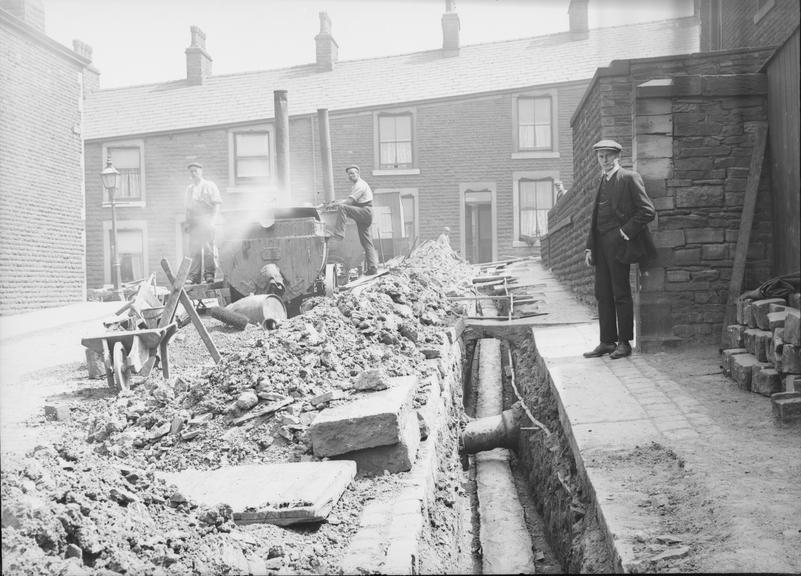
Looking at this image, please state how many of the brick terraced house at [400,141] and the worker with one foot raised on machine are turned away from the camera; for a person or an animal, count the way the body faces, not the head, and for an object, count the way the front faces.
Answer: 0

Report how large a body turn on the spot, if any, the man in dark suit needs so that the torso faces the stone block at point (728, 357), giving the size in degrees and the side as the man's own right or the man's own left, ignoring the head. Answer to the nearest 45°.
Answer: approximately 90° to the man's own left

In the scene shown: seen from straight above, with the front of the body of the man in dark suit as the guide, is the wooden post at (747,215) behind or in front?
behind

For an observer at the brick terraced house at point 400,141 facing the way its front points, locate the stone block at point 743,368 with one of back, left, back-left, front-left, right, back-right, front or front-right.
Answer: front

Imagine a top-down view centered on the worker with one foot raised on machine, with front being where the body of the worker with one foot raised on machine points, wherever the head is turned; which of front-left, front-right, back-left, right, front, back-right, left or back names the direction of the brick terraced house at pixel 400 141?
back-right

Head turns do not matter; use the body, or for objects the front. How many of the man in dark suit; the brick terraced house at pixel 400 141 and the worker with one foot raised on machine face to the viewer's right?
0

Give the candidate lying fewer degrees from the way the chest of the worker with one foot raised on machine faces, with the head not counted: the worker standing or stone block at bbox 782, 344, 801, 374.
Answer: the worker standing

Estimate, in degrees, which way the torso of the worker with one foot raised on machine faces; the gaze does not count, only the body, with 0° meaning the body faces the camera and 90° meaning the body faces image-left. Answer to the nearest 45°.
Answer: approximately 45°

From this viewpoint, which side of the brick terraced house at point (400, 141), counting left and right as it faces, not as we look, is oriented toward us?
front

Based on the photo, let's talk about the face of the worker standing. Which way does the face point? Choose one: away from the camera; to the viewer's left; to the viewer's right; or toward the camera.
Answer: toward the camera

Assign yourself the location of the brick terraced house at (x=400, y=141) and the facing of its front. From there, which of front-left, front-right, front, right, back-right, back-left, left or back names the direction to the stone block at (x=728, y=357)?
front

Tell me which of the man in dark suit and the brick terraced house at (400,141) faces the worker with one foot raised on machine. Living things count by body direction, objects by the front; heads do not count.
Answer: the brick terraced house

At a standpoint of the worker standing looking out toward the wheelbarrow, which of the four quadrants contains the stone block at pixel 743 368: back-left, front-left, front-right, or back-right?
front-left
